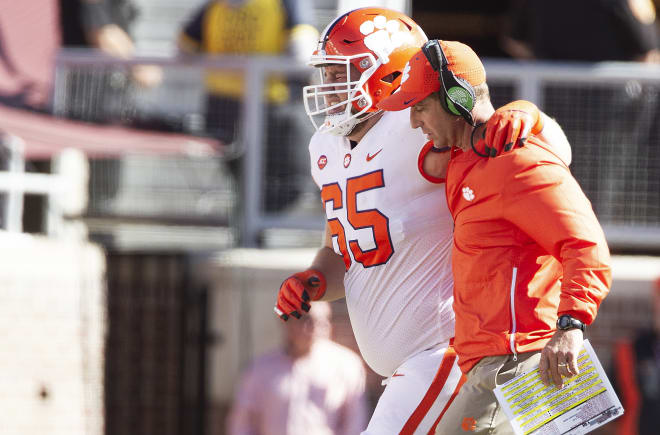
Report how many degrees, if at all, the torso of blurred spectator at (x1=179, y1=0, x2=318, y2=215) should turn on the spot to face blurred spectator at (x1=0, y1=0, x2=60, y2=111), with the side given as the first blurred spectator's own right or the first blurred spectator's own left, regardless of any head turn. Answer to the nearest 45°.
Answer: approximately 90° to the first blurred spectator's own right

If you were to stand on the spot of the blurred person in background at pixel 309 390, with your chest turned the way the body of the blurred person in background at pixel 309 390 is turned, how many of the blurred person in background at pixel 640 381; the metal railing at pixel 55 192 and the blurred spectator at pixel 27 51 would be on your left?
1

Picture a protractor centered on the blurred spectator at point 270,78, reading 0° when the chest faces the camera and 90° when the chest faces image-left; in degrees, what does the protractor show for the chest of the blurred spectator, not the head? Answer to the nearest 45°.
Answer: approximately 0°

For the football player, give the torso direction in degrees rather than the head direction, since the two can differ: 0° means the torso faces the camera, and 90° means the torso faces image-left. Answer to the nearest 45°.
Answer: approximately 45°

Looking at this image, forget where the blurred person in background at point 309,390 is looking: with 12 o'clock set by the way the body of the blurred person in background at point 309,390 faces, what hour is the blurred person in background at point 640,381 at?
the blurred person in background at point 640,381 is roughly at 9 o'clock from the blurred person in background at point 309,390.

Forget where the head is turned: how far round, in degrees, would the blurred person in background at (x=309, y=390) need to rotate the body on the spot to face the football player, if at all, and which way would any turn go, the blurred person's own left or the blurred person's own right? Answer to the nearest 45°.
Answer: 0° — they already face them

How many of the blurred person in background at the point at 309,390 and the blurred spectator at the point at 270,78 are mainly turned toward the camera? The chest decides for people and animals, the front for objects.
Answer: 2

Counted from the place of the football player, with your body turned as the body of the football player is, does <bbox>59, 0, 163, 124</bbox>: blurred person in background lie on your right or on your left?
on your right
